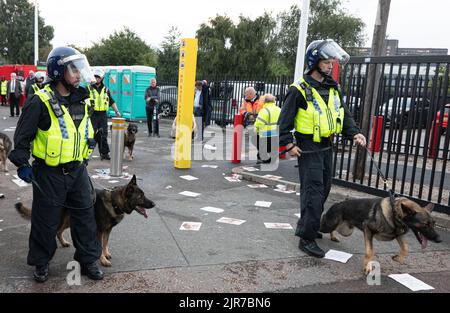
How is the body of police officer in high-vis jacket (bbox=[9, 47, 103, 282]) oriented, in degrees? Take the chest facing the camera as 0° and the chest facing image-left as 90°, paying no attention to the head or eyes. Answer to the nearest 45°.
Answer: approximately 315°

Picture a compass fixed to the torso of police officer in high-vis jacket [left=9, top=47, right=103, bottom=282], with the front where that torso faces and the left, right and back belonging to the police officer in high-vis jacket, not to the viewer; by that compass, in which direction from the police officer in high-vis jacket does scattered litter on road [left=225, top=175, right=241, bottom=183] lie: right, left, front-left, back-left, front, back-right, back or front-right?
left

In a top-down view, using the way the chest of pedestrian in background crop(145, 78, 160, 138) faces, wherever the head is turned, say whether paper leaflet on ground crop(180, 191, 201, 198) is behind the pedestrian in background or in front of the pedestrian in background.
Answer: in front

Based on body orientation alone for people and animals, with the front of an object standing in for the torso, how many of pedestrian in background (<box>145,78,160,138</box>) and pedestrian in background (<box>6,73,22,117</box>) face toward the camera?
2

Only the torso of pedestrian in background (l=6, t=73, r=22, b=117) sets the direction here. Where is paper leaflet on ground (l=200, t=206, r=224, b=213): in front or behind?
in front

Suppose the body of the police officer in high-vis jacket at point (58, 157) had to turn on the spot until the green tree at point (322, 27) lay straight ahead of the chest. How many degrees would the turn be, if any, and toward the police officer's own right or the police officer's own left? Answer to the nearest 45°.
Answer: approximately 90° to the police officer's own left

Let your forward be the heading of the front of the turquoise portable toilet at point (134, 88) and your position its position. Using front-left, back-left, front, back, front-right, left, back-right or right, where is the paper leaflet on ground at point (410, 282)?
front-left

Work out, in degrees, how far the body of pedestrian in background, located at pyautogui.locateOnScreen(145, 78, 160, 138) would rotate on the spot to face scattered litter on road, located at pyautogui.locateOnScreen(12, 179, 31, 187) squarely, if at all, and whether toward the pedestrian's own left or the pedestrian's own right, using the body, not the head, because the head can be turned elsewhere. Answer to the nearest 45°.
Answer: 0° — they already face it

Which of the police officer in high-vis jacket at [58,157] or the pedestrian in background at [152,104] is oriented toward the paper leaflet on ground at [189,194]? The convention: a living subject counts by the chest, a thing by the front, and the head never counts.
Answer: the pedestrian in background

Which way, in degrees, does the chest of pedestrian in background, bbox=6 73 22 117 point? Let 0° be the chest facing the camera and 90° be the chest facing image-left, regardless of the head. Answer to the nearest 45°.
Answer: approximately 0°

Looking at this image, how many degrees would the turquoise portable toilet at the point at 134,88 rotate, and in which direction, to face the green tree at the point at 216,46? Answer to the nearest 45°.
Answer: approximately 135° to its right

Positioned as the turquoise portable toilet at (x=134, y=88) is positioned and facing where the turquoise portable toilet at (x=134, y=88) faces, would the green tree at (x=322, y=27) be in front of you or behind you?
behind

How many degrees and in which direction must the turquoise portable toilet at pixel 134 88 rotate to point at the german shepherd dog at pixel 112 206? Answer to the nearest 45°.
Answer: approximately 45° to its left
